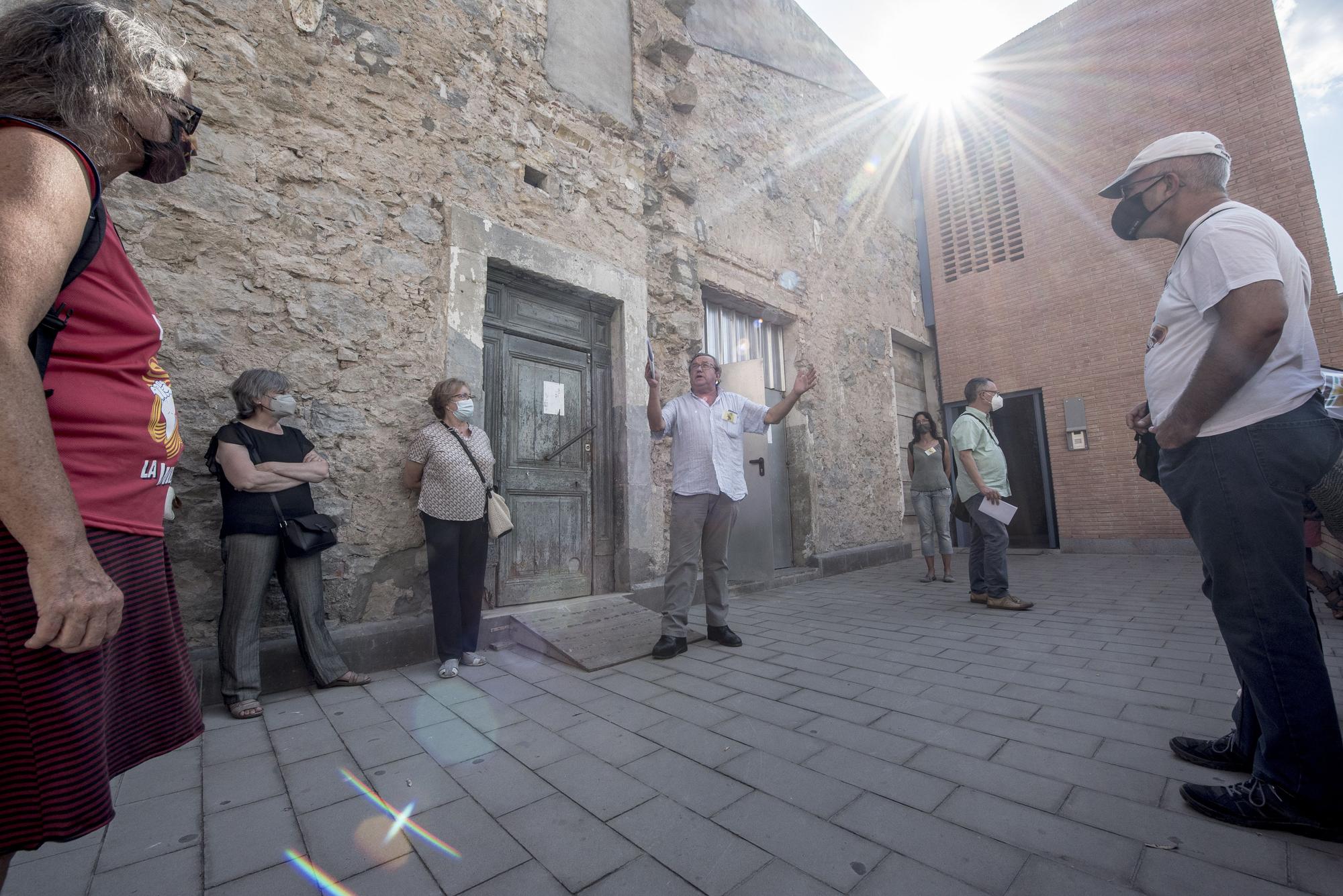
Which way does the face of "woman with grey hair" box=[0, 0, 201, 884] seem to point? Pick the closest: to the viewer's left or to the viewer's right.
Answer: to the viewer's right

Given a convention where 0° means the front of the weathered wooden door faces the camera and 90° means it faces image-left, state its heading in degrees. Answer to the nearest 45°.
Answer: approximately 315°

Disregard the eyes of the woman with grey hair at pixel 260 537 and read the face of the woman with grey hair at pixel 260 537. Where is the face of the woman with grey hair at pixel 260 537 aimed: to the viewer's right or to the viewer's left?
to the viewer's right

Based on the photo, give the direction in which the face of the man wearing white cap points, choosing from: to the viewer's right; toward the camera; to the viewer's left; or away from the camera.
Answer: to the viewer's left

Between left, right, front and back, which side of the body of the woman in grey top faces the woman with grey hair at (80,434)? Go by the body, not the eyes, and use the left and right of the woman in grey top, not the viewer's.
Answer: front

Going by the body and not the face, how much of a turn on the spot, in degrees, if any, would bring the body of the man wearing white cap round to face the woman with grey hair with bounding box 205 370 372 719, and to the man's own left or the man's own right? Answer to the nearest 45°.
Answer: approximately 45° to the man's own left

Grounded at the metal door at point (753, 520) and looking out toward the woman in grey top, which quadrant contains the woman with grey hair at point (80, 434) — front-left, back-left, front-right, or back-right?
back-right

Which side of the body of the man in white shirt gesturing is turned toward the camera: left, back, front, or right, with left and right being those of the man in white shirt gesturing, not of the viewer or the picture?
front

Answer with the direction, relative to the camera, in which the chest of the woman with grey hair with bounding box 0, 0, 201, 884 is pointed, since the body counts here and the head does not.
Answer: to the viewer's right

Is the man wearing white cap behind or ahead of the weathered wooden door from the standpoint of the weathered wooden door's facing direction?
ahead

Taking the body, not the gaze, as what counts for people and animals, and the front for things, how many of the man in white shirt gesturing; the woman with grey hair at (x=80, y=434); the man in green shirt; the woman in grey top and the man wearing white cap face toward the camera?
2

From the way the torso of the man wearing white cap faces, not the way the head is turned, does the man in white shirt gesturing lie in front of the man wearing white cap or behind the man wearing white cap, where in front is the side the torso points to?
in front

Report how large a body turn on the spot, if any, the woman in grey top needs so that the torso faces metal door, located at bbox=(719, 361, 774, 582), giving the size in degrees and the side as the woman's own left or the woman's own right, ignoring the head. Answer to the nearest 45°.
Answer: approximately 45° to the woman's own right

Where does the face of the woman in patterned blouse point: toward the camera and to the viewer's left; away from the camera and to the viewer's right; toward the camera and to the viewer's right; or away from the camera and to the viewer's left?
toward the camera and to the viewer's right
